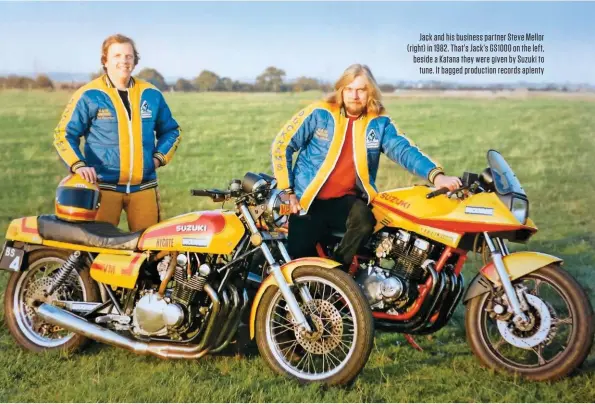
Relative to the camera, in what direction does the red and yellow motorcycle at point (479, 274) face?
facing the viewer and to the right of the viewer

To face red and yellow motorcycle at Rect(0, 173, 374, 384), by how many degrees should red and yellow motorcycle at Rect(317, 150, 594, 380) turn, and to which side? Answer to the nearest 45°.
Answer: approximately 135° to its right
